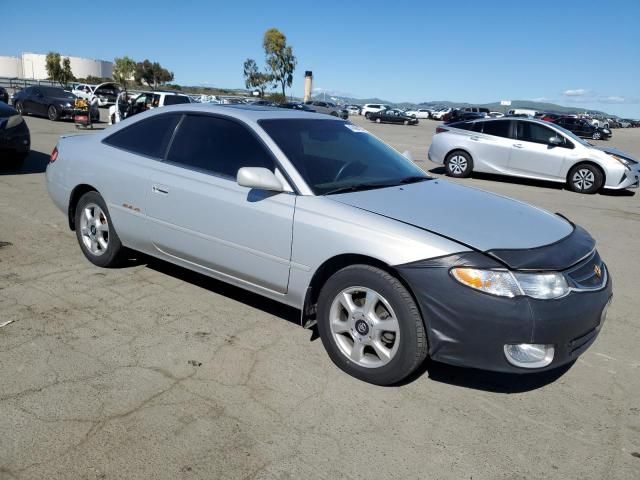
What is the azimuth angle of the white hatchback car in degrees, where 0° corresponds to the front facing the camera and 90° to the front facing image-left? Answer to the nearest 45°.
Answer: approximately 270°

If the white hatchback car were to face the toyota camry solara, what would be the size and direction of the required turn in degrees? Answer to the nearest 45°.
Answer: approximately 90° to its right

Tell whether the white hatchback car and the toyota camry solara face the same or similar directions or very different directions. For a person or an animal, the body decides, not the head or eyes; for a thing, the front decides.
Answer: same or similar directions

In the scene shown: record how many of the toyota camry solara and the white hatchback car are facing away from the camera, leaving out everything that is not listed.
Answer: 0

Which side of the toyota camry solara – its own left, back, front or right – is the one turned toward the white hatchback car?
left

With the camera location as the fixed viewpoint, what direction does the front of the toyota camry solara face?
facing the viewer and to the right of the viewer
